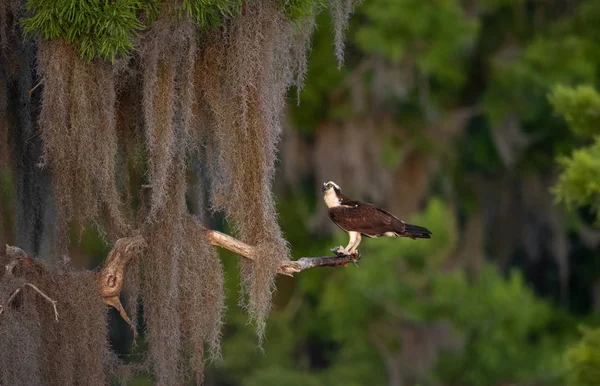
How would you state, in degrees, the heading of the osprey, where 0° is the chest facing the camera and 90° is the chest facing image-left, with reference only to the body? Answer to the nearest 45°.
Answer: approximately 90°

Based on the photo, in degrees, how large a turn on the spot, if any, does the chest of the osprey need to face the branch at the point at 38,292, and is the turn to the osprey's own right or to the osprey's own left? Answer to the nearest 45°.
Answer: approximately 45° to the osprey's own left
